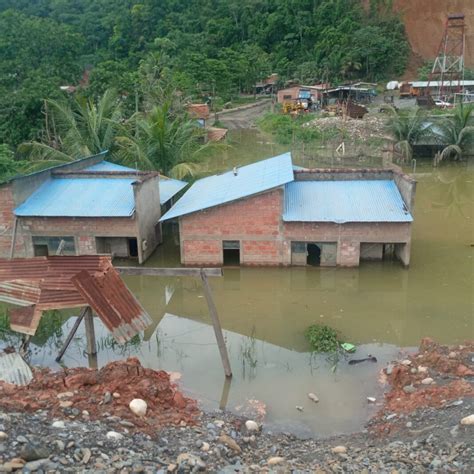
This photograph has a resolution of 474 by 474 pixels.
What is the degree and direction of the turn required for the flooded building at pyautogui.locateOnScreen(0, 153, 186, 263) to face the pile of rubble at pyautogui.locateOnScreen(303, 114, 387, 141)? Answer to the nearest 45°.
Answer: approximately 135° to its left

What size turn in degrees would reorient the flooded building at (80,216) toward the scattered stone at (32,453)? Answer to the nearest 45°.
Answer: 0° — it already faces it

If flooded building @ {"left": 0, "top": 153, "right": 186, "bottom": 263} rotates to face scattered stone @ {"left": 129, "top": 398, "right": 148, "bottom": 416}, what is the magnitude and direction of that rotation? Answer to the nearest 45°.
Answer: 0° — it already faces it

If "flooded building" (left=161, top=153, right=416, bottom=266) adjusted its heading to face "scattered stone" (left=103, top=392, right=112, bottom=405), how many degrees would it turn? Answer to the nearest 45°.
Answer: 0° — it already faces it

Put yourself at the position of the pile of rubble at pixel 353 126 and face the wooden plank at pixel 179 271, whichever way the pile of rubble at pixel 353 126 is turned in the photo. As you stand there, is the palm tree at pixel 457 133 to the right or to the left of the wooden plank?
left

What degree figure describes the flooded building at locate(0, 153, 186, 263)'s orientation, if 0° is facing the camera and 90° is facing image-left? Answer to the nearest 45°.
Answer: approximately 0°

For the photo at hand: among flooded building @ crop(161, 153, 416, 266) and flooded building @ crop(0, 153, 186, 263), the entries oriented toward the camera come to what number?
2

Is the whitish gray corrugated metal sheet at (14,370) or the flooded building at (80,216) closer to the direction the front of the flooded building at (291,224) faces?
the whitish gray corrugated metal sheet
